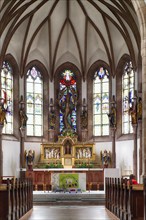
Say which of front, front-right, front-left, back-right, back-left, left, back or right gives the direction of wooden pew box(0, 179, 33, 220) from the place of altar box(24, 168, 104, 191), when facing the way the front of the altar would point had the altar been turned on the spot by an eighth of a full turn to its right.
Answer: front-left

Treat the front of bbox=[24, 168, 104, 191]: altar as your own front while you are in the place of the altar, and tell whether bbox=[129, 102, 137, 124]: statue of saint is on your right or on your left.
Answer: on your left

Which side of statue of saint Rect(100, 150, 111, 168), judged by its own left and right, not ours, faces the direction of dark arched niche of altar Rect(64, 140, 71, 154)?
right

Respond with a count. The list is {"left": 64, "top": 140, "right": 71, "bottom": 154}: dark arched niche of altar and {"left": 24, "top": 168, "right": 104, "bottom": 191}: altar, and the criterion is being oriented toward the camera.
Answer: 2

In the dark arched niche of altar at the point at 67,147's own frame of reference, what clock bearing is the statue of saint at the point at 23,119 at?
the statue of saint at the point at 23,119 is roughly at 3 o'clock from the dark arched niche of altar at the point at 67,147.

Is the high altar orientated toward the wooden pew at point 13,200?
yes

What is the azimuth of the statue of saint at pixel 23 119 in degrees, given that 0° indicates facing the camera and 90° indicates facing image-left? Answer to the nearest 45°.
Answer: approximately 315°

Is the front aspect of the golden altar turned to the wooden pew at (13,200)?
yes

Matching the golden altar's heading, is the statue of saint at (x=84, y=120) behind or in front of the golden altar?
behind
